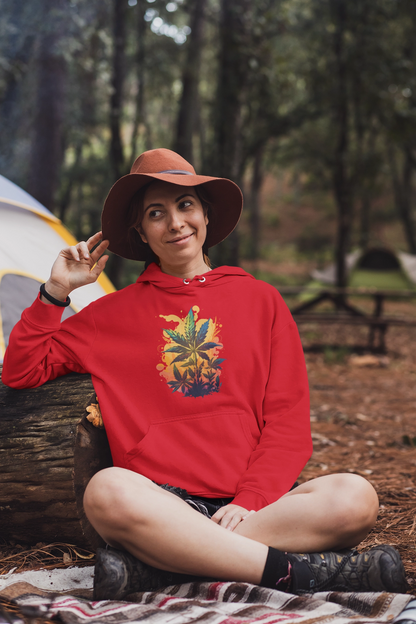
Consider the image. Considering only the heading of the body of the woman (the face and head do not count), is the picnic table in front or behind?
behind

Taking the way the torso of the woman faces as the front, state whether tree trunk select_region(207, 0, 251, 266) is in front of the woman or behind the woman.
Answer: behind

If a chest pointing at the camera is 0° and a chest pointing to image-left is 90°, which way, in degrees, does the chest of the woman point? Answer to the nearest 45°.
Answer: approximately 0°

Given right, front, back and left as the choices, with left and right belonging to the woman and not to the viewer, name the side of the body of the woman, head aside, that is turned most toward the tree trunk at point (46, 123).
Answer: back

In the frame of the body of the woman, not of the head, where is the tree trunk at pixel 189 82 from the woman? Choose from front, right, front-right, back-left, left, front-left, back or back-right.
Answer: back

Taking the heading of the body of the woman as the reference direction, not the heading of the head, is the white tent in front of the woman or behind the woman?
behind

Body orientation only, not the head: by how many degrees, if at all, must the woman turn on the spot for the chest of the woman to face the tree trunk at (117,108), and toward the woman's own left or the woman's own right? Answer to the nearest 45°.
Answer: approximately 180°
